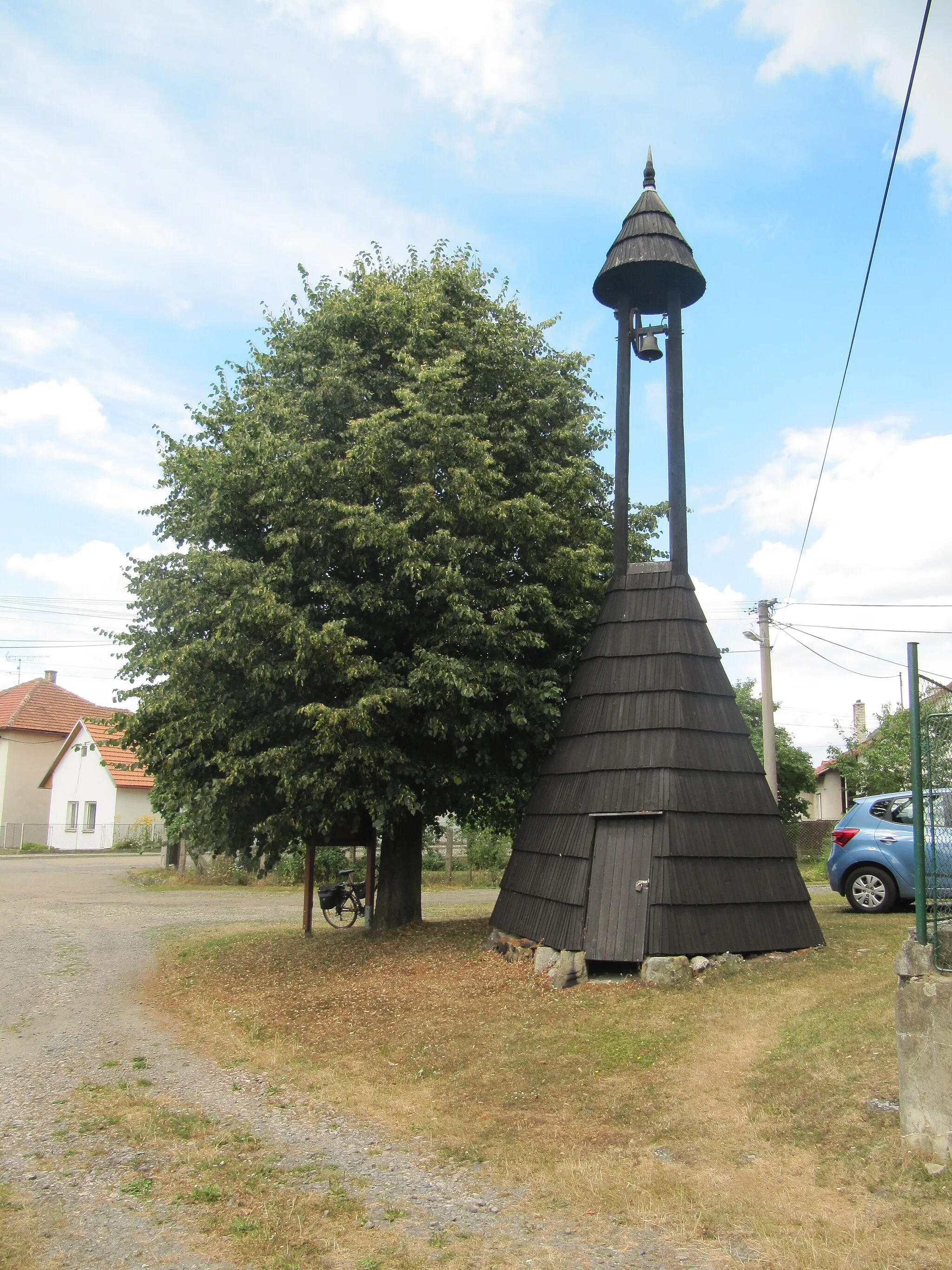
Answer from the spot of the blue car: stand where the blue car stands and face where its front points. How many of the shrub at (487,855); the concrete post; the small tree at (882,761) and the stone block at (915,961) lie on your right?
2

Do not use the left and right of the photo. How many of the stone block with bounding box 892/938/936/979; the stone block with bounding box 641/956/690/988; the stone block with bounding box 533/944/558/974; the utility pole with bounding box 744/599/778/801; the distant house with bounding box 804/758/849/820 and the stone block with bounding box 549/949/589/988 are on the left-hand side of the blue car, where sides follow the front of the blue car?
2

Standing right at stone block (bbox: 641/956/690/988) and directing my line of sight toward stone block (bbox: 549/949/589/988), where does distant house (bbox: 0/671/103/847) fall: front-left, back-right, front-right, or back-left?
front-right

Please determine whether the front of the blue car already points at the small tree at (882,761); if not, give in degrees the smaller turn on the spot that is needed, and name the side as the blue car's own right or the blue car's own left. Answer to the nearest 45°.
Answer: approximately 90° to the blue car's own left

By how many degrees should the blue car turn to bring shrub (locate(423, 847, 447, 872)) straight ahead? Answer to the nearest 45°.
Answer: approximately 135° to its left

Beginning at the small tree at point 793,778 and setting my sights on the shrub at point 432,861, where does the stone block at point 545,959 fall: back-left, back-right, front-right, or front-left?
front-left

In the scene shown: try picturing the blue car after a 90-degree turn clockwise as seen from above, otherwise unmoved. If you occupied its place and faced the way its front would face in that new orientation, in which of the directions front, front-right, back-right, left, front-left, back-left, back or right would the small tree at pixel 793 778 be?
back

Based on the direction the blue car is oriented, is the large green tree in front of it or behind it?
behind

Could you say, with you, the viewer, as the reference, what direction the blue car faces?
facing to the right of the viewer

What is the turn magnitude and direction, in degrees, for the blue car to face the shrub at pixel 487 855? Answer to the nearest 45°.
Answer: approximately 135° to its left

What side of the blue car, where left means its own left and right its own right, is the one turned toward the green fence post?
right

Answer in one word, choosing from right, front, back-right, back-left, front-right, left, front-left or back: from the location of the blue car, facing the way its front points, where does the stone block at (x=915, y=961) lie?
right

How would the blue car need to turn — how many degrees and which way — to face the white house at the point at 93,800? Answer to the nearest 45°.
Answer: approximately 135° to its left
